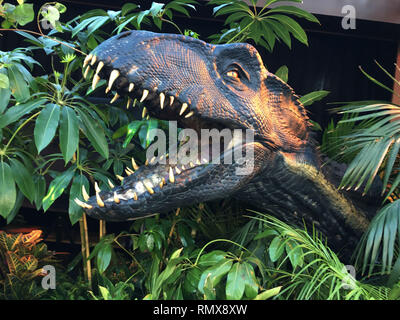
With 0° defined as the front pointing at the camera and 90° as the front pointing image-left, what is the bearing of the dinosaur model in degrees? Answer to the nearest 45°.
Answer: approximately 90°

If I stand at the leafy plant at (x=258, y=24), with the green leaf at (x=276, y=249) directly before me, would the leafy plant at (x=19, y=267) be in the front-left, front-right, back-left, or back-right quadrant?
front-right

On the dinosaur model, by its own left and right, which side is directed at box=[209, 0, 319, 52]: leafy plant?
right

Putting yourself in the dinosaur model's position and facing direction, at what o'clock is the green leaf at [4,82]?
The green leaf is roughly at 12 o'clock from the dinosaur model.

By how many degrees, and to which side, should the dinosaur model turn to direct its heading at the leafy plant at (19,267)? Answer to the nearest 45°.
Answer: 0° — it already faces it

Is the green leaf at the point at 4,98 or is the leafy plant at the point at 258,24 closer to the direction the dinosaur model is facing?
the green leaf

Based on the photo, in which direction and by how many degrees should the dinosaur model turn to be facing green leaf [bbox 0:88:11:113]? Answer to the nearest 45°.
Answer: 0° — it already faces it
